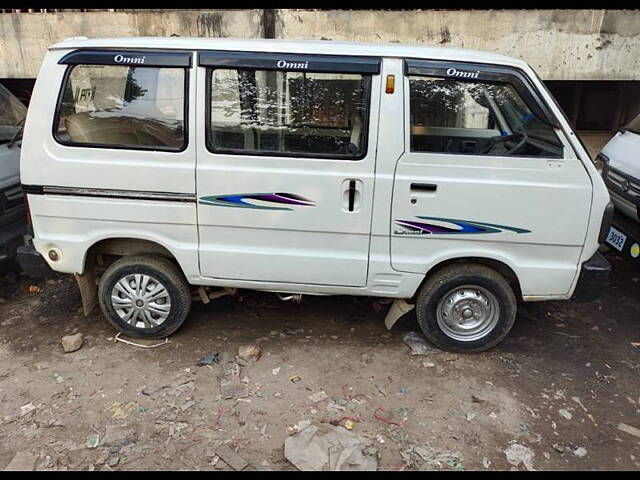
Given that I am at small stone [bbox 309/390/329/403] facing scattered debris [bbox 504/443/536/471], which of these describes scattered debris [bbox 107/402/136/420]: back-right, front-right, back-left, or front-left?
back-right

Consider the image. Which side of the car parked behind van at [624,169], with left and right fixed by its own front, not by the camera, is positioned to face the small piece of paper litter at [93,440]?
front

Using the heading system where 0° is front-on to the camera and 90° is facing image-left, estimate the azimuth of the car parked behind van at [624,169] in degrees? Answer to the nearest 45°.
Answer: approximately 45°

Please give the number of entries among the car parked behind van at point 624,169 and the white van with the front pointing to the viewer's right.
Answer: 1

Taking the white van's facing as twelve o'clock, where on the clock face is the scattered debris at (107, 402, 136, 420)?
The scattered debris is roughly at 5 o'clock from the white van.

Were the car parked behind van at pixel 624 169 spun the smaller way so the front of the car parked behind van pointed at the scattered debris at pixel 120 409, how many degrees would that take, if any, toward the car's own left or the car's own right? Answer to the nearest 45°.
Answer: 0° — it already faces it

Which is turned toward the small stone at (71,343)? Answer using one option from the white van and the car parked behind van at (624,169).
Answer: the car parked behind van

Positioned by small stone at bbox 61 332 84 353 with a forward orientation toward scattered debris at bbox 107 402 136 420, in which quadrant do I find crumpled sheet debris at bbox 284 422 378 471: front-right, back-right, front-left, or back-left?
front-left

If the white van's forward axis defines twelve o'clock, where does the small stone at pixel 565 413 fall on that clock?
The small stone is roughly at 1 o'clock from the white van.

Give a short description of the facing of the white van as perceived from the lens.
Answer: facing to the right of the viewer

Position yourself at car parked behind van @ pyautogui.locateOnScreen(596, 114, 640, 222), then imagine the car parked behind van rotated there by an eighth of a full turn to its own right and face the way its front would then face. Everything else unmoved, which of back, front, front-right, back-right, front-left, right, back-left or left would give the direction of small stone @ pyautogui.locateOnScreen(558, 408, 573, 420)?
left

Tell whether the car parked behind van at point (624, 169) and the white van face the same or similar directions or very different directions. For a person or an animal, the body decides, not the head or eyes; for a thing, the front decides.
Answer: very different directions

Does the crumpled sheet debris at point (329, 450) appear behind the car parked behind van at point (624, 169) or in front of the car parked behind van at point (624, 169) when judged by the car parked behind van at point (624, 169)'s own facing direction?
in front
